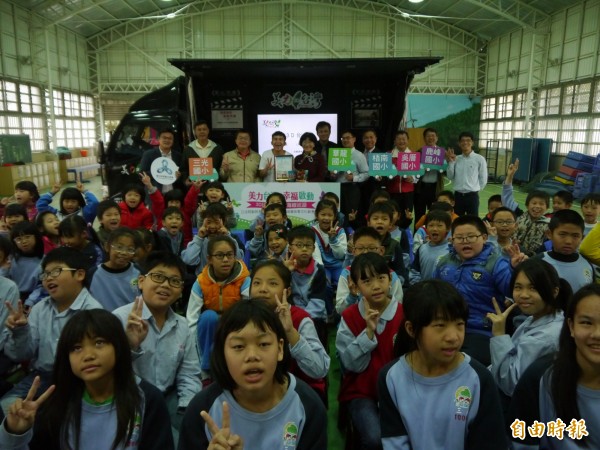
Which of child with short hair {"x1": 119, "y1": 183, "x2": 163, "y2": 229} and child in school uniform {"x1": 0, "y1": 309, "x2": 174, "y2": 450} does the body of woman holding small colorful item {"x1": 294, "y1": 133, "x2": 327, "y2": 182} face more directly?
the child in school uniform

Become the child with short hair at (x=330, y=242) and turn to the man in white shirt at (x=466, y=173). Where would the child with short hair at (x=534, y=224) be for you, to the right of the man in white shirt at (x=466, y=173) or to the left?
right

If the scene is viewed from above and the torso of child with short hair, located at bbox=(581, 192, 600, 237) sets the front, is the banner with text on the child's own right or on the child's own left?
on the child's own right

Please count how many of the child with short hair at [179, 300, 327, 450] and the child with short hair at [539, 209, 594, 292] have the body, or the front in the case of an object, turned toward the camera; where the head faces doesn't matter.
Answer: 2

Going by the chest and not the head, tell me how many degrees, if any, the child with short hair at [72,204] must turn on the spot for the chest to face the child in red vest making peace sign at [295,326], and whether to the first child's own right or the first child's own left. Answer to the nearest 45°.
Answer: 0° — they already face them

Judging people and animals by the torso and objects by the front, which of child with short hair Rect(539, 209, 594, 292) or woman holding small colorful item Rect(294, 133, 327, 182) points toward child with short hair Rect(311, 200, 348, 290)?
the woman holding small colorful item

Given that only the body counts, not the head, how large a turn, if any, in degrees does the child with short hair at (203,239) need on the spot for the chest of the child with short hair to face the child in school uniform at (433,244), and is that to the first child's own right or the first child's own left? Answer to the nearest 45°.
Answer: approximately 90° to the first child's own left

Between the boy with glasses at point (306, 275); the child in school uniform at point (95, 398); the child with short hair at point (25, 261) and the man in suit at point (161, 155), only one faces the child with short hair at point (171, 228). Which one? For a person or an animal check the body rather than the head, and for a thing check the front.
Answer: the man in suit

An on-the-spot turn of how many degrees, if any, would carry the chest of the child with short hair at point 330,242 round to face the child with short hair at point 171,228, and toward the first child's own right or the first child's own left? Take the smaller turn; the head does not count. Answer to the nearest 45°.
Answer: approximately 90° to the first child's own right

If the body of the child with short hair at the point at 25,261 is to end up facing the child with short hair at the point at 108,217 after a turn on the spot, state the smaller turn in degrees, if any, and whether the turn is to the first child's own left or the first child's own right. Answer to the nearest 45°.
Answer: approximately 90° to the first child's own left
